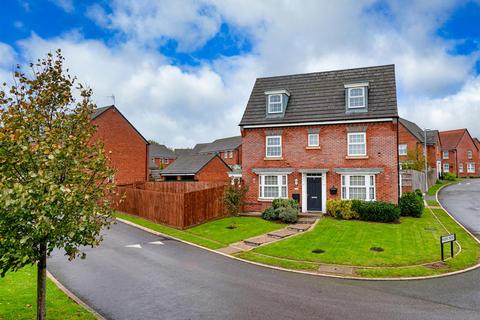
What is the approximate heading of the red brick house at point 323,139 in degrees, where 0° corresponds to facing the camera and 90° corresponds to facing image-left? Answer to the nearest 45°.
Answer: approximately 0°

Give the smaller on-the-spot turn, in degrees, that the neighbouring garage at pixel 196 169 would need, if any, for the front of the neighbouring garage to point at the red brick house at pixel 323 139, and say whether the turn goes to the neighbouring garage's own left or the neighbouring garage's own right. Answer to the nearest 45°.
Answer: approximately 90° to the neighbouring garage's own left

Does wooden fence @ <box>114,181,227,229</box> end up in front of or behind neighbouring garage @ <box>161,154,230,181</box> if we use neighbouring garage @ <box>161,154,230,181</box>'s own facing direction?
in front

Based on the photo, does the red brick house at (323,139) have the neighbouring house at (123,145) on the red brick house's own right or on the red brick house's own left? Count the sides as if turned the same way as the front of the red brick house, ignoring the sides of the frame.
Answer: on the red brick house's own right

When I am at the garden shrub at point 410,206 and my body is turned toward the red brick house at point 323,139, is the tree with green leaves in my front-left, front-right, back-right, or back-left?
front-left

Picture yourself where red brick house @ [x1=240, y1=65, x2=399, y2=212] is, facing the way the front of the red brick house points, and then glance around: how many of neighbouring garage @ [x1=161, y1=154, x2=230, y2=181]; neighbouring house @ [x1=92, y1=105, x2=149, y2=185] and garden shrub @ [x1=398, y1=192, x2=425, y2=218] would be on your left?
1

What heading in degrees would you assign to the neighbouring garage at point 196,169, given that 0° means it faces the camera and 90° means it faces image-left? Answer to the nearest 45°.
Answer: approximately 45°

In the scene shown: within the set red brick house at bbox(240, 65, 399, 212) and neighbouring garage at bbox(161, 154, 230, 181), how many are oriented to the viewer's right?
0

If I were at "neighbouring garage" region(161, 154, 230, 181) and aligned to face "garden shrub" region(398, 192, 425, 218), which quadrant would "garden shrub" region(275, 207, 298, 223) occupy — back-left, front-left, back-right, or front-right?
front-right

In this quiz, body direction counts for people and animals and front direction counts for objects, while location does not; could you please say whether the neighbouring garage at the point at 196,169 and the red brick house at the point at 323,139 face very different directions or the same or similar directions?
same or similar directions

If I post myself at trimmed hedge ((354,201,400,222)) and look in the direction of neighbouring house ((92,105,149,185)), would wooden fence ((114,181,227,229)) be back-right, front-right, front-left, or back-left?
front-left

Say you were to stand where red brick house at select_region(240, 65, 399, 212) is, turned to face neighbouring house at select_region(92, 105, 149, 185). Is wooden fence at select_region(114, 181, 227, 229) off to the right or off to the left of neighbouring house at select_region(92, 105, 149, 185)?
left

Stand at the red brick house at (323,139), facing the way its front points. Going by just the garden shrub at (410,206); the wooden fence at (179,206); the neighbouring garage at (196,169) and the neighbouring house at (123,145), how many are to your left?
1

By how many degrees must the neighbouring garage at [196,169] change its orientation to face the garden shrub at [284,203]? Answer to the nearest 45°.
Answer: approximately 45° to its left
